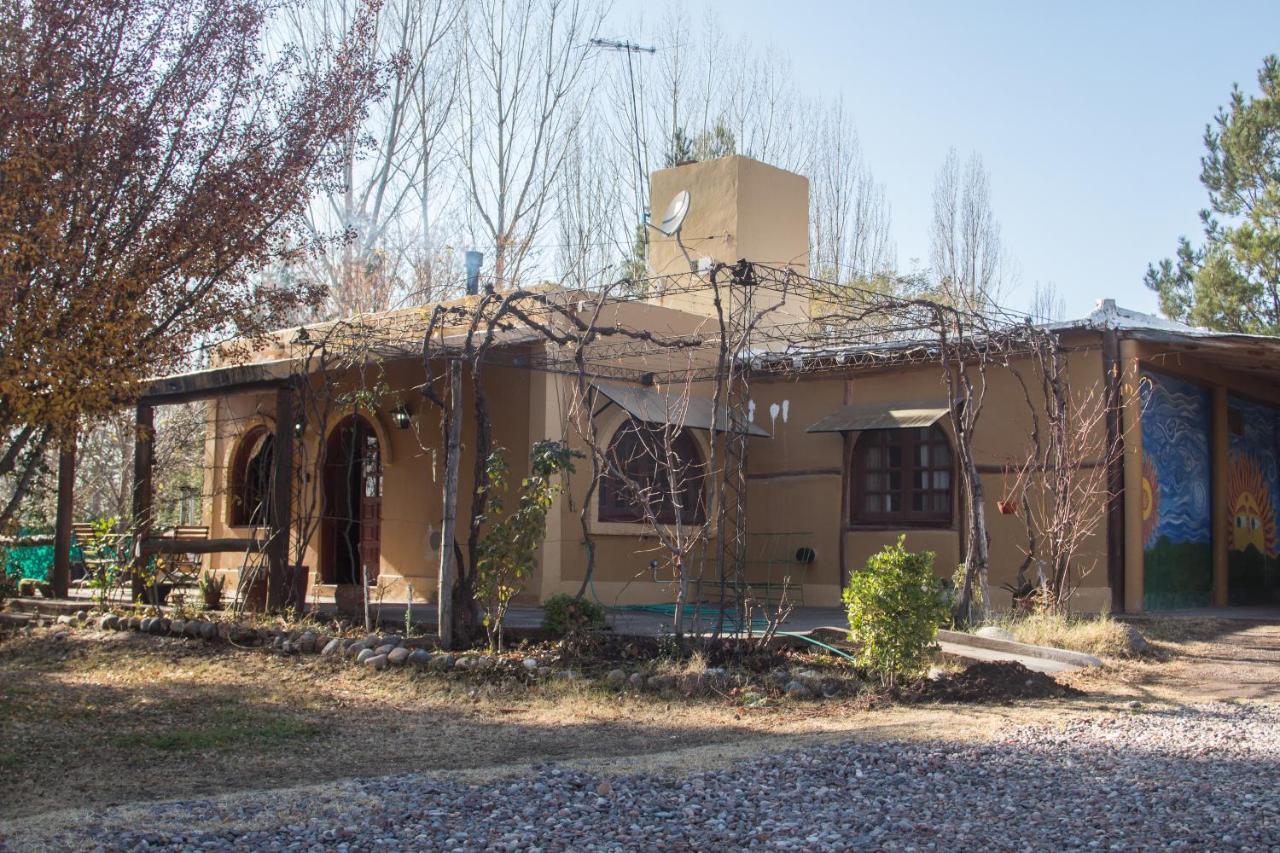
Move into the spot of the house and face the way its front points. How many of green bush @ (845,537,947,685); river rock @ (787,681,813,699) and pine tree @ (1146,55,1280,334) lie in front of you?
2

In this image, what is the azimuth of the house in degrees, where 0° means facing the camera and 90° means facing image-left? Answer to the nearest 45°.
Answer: approximately 0°

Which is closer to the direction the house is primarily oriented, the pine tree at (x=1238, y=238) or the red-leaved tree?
the red-leaved tree

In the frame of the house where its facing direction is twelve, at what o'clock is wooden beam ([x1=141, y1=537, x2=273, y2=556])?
The wooden beam is roughly at 2 o'clock from the house.

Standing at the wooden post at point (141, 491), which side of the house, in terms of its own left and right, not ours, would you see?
right

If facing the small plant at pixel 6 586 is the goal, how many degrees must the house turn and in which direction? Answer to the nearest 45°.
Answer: approximately 90° to its right

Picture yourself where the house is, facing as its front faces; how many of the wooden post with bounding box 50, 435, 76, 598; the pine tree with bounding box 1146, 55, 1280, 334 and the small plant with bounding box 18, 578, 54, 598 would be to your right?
2

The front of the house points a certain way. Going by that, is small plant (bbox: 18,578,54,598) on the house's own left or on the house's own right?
on the house's own right
